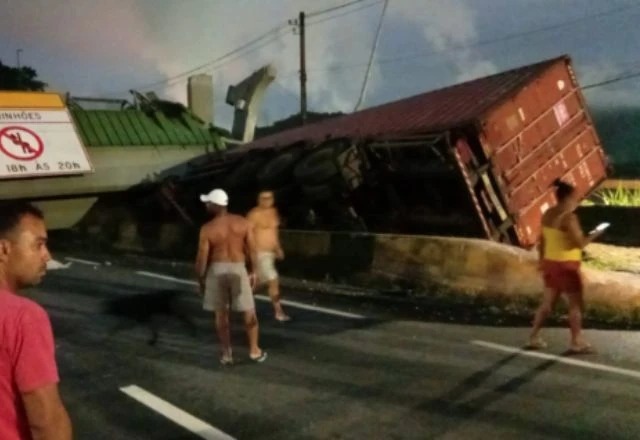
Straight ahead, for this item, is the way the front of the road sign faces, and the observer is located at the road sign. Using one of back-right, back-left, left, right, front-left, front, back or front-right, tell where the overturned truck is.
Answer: front-left

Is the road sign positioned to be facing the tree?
no

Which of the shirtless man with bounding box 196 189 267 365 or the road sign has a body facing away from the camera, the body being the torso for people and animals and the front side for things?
the shirtless man

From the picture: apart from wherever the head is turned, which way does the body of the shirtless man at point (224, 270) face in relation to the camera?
away from the camera

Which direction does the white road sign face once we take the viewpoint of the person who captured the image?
facing the viewer

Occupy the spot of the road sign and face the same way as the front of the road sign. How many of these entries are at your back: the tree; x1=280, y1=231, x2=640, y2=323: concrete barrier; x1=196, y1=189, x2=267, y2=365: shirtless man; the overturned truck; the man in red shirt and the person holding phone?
1

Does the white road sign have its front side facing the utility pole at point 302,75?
no

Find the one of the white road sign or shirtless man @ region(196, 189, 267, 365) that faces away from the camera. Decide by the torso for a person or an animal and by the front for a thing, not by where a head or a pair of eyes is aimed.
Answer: the shirtless man

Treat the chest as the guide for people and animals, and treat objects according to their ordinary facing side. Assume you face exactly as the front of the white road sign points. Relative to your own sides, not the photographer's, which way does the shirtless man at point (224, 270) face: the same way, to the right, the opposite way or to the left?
the opposite way

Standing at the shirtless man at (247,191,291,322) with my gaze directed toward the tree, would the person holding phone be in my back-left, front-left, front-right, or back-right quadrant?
back-right

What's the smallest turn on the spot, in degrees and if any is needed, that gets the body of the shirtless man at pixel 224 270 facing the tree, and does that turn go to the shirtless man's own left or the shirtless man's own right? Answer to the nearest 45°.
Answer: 0° — they already face it

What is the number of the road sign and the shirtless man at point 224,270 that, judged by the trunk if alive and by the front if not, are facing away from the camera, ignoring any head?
1

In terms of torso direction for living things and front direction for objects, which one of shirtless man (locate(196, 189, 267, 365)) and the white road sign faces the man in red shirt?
the white road sign

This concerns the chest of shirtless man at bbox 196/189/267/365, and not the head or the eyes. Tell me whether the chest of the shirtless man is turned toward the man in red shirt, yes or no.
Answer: no

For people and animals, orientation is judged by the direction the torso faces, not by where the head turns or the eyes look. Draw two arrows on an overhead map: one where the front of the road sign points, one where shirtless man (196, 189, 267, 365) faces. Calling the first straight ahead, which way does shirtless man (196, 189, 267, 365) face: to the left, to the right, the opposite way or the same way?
the opposite way

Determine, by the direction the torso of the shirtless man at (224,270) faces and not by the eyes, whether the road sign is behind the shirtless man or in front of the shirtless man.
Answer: in front

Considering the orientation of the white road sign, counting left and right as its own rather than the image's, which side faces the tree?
back

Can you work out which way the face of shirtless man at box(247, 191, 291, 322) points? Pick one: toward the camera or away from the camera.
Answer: toward the camera

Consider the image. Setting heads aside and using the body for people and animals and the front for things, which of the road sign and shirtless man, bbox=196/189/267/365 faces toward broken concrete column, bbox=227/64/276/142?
the shirtless man

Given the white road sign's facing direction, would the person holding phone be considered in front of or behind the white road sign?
in front
